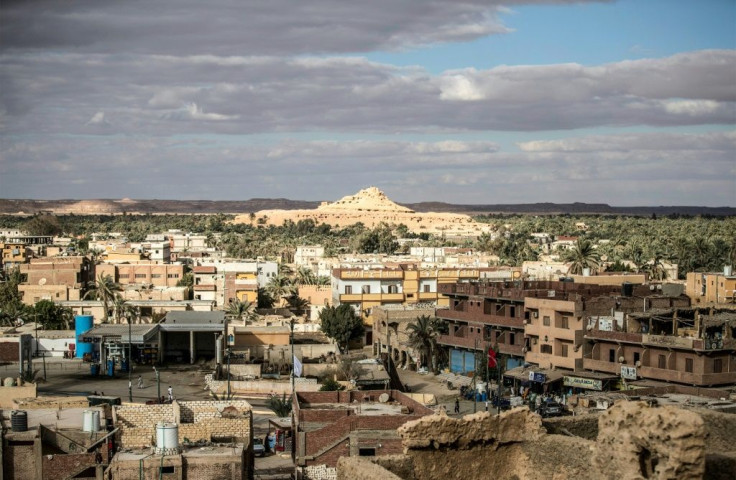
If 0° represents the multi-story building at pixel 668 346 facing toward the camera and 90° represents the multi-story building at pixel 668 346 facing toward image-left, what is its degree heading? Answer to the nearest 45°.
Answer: approximately 45°

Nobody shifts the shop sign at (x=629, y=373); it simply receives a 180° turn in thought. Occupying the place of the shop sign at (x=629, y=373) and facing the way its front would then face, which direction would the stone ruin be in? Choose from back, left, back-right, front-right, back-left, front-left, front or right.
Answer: back-right

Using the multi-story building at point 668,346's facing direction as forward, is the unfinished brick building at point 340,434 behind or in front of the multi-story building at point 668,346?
in front

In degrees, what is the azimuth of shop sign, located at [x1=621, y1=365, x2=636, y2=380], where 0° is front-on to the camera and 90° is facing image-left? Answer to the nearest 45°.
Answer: approximately 45°

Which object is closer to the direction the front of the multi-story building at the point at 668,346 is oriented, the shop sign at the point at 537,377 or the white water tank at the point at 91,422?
the white water tank

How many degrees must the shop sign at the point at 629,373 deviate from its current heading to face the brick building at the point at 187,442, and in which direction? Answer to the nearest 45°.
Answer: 0° — it already faces it

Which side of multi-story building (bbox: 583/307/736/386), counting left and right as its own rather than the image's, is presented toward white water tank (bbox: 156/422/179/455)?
front

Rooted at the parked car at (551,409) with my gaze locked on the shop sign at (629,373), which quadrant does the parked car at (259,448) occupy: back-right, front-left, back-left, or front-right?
back-left

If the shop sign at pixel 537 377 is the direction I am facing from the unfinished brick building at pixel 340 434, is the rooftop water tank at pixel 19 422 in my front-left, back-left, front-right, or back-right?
back-left

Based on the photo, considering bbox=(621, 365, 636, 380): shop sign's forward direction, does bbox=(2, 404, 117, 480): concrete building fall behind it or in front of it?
in front
